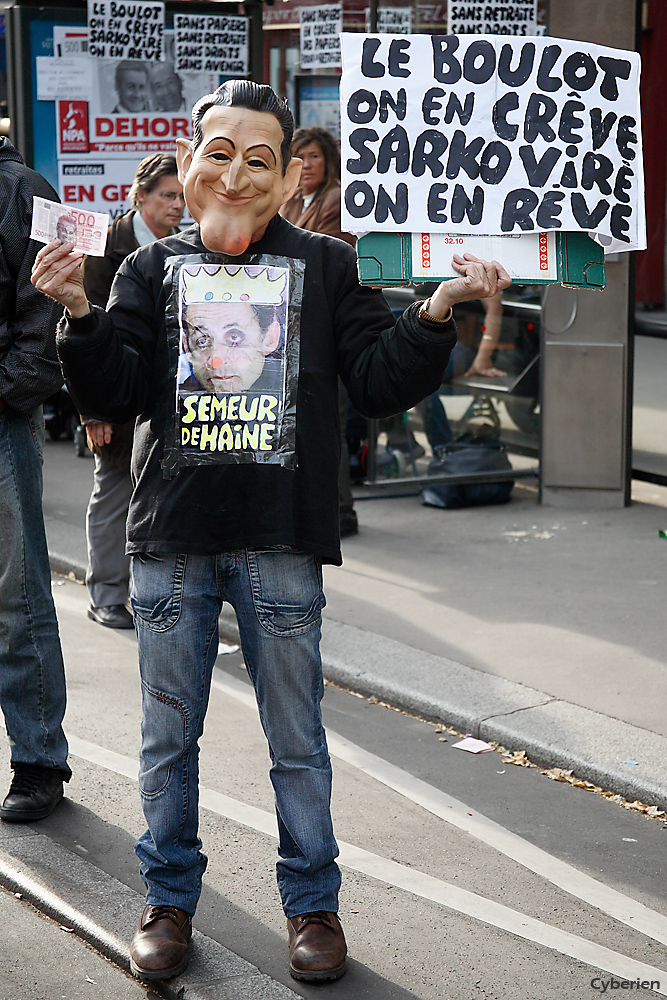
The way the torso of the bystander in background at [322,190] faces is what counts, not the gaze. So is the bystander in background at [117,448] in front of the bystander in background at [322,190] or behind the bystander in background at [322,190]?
in front

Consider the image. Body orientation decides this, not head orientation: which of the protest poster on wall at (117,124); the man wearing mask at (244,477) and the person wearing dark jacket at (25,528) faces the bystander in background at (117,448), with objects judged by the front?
the protest poster on wall

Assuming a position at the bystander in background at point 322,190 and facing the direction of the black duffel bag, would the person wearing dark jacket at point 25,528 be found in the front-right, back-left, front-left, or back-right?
back-right

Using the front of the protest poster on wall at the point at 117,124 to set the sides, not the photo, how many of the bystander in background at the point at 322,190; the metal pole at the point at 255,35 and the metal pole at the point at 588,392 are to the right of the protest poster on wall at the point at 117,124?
0

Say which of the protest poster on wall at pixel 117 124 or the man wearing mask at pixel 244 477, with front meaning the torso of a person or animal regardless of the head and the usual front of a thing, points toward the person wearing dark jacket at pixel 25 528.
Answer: the protest poster on wall

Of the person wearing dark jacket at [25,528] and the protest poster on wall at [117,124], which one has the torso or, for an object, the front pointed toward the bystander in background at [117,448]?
the protest poster on wall

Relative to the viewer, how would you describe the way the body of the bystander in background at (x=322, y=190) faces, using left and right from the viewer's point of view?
facing the viewer and to the left of the viewer

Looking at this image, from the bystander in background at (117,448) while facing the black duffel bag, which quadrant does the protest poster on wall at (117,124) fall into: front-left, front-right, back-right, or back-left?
front-left

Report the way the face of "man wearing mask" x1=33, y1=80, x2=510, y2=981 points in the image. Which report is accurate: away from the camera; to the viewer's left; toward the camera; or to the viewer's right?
toward the camera

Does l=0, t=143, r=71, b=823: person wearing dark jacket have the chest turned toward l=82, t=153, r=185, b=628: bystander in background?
no

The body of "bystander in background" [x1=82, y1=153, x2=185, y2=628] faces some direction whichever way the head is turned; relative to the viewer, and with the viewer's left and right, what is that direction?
facing the viewer and to the right of the viewer

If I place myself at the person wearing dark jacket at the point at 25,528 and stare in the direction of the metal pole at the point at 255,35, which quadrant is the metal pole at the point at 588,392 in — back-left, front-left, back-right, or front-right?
front-right

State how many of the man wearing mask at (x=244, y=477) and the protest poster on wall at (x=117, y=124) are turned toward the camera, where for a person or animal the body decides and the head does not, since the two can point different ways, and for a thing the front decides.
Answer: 2

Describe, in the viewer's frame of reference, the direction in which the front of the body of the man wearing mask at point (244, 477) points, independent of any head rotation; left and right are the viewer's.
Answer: facing the viewer

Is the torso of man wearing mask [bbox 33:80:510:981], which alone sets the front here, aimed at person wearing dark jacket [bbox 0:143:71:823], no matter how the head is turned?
no

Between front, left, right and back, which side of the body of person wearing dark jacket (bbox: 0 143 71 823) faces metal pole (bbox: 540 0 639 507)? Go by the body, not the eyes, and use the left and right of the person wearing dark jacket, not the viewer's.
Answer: back
